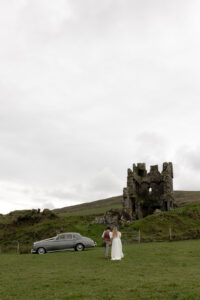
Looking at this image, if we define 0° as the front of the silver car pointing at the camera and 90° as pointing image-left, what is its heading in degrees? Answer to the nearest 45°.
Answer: approximately 90°
